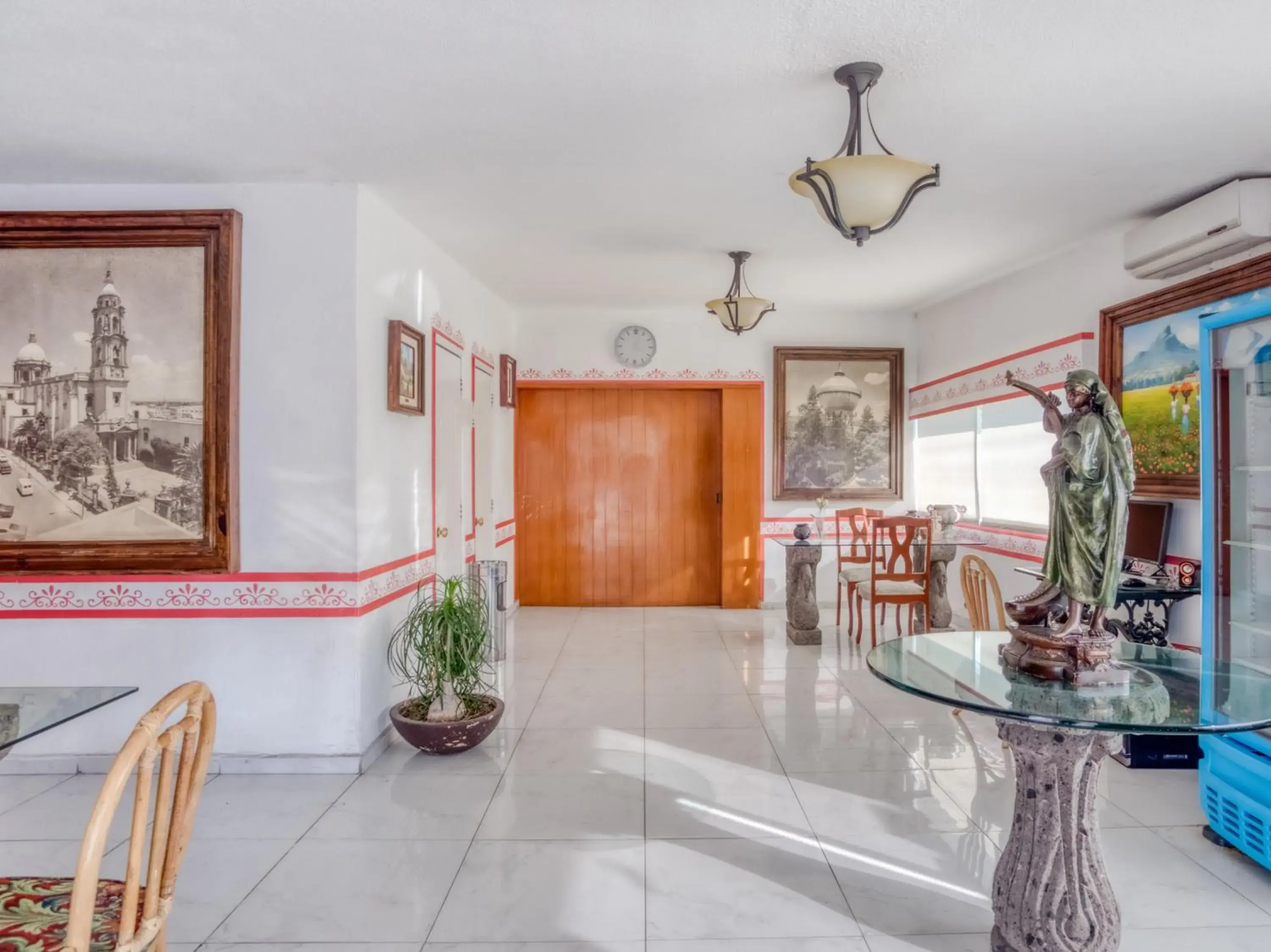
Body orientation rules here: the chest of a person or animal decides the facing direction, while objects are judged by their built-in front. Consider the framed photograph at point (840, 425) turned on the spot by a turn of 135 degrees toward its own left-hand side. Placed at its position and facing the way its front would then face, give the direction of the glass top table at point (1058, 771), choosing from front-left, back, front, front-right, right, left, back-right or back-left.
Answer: back-right

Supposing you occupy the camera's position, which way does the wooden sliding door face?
facing the viewer

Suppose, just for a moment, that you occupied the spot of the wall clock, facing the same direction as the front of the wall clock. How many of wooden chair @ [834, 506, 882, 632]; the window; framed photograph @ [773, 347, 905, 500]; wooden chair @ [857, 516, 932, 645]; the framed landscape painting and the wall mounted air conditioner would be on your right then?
0

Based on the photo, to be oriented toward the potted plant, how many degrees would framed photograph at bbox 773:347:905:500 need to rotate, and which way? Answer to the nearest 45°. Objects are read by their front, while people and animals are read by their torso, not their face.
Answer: approximately 45° to its right

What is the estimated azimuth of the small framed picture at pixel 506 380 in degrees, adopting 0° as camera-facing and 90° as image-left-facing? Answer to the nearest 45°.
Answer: approximately 270°

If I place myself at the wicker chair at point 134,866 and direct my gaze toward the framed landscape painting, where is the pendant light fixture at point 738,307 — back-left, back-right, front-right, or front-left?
front-left

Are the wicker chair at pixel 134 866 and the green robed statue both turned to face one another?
no

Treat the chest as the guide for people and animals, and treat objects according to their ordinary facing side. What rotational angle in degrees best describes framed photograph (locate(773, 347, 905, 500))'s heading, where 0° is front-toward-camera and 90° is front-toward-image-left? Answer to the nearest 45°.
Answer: approximately 0°

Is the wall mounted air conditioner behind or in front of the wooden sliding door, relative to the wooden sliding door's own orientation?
in front

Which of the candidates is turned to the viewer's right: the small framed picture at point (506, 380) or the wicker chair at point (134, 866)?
the small framed picture

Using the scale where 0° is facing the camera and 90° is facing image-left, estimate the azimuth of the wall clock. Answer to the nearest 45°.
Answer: approximately 0°

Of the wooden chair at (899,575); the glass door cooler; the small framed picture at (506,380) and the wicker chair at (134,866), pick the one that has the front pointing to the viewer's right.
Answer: the small framed picture

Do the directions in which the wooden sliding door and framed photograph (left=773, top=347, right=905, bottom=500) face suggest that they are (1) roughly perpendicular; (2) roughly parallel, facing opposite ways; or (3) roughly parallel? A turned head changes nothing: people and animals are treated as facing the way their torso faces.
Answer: roughly parallel

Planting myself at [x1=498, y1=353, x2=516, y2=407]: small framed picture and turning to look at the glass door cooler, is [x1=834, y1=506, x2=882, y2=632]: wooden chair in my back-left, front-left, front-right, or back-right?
front-left

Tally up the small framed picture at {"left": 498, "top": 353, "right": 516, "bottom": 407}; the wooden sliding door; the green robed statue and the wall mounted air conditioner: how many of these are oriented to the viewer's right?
1

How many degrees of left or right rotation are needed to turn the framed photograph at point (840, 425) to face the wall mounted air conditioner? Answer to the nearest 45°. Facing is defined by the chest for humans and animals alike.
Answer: approximately 45° to its left

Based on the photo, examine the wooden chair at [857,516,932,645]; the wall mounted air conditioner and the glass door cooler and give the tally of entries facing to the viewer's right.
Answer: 0

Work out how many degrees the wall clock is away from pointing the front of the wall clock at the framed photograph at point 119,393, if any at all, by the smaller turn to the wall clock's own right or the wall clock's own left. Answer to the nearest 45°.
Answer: approximately 45° to the wall clock's own right

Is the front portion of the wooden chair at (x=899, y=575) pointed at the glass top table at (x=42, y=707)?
no

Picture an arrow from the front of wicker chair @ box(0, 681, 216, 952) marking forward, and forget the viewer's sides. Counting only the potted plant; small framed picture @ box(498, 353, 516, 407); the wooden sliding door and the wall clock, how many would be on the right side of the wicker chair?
4
